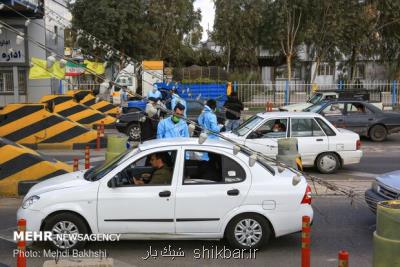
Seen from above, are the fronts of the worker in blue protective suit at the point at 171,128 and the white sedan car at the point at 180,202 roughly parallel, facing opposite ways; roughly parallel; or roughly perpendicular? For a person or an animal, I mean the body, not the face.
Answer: roughly perpendicular

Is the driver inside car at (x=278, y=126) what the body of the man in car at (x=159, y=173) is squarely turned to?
no

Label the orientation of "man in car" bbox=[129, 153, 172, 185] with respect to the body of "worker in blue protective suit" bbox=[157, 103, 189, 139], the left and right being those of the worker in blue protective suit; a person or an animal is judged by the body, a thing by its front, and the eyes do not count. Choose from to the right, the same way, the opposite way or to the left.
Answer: to the right

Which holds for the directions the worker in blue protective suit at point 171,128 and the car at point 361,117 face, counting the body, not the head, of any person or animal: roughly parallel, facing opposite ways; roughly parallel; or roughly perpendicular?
roughly perpendicular

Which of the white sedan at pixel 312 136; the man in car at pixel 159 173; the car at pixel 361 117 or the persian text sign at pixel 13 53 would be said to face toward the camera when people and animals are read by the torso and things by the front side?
the persian text sign

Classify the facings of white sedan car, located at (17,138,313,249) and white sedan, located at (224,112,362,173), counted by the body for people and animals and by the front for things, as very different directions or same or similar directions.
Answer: same or similar directions

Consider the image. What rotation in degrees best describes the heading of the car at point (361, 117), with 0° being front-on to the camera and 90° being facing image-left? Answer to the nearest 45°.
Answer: approximately 90°

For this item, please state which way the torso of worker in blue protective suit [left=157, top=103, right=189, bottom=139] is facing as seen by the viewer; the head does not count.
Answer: toward the camera

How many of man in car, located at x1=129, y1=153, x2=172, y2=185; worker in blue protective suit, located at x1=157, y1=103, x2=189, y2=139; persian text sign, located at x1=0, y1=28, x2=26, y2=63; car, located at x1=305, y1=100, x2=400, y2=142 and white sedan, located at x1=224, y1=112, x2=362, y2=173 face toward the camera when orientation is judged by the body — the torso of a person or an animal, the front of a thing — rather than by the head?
2

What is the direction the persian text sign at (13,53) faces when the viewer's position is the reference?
facing the viewer

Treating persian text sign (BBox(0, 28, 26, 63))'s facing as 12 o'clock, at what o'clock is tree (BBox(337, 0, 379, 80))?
The tree is roughly at 9 o'clock from the persian text sign.

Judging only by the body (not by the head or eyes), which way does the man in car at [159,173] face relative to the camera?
to the viewer's left

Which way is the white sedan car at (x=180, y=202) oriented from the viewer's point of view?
to the viewer's left

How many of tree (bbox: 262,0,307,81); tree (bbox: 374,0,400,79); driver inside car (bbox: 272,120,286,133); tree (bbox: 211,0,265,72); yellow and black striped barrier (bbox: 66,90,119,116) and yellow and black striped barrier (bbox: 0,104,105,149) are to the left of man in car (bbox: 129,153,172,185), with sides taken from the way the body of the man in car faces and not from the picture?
0

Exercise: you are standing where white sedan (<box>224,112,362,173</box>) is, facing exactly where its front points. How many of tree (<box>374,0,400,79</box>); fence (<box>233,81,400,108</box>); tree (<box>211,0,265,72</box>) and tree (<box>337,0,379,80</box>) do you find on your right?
4

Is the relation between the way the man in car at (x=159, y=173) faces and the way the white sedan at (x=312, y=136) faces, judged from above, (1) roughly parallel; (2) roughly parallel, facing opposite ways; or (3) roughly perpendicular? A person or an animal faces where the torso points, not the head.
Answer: roughly parallel

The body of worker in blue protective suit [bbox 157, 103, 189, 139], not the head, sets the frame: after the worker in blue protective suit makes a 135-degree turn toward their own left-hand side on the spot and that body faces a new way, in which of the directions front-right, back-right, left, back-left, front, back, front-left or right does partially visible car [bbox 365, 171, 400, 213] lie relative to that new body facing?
right

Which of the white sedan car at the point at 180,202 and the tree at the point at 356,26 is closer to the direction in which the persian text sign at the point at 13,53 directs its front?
the white sedan car

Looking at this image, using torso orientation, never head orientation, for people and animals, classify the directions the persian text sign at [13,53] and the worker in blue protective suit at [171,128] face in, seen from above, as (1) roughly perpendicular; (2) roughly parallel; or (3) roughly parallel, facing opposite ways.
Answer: roughly parallel

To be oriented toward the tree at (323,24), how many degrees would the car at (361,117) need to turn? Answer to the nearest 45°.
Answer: approximately 90° to its right
